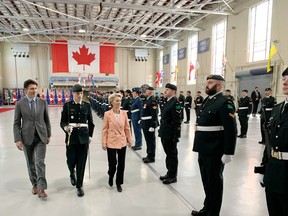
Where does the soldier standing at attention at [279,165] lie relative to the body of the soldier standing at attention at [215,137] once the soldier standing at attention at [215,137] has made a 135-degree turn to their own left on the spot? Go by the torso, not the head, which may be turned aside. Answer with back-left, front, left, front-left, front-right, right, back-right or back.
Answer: front-right

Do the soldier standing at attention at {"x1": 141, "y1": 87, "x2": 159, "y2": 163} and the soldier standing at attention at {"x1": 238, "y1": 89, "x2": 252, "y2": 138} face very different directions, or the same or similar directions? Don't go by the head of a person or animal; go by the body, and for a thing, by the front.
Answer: same or similar directions

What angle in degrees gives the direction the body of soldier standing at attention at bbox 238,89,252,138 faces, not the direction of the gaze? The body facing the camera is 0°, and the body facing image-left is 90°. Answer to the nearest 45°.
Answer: approximately 45°

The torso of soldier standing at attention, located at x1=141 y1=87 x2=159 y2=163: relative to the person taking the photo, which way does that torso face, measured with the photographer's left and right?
facing to the left of the viewer

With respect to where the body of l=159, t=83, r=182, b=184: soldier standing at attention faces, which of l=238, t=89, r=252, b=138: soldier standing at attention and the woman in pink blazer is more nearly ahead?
the woman in pink blazer

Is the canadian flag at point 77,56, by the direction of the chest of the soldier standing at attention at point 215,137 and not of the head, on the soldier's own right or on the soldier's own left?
on the soldier's own right

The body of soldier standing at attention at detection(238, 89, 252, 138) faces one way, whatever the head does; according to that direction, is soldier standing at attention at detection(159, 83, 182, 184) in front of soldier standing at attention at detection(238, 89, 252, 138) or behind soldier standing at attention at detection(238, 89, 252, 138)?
in front

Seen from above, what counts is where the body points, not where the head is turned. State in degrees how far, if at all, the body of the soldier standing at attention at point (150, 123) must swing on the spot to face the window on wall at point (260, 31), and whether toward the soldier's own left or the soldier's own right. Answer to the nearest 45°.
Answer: approximately 135° to the soldier's own right

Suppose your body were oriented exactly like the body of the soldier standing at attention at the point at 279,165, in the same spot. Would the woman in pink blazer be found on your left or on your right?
on your right

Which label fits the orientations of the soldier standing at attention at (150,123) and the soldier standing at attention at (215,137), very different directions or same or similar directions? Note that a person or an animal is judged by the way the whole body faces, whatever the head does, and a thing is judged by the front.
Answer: same or similar directions

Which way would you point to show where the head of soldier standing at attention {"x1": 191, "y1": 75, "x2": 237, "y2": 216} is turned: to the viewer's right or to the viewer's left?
to the viewer's left

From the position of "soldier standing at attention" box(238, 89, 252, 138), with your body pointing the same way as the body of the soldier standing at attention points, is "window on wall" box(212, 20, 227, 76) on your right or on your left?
on your right

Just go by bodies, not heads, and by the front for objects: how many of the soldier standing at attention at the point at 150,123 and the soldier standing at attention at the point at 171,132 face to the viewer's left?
2

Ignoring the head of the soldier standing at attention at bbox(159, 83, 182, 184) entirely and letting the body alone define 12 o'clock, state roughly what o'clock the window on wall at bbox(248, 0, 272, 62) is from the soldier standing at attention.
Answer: The window on wall is roughly at 4 o'clock from the soldier standing at attention.

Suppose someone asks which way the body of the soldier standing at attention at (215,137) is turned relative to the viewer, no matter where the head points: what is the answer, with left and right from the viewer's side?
facing the viewer and to the left of the viewer

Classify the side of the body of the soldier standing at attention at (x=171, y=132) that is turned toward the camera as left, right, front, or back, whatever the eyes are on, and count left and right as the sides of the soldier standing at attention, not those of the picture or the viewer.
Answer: left

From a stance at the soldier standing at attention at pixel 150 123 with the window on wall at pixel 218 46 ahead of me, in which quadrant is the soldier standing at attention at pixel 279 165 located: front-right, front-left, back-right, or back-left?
back-right

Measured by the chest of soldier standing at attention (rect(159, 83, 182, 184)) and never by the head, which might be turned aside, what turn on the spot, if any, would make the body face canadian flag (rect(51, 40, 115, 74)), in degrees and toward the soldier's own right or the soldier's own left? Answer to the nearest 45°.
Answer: approximately 45° to the soldier's own right
